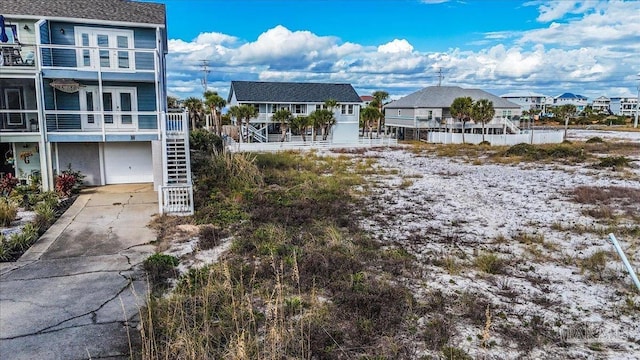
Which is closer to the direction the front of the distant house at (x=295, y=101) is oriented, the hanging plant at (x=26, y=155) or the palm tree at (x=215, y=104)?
the hanging plant

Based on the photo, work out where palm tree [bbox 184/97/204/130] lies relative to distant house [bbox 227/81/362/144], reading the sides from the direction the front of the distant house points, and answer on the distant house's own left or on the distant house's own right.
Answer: on the distant house's own right

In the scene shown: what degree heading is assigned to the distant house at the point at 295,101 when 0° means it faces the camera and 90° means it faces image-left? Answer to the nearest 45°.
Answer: approximately 0°

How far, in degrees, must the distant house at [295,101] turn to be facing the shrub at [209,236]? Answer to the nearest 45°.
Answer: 0° — it already faces it

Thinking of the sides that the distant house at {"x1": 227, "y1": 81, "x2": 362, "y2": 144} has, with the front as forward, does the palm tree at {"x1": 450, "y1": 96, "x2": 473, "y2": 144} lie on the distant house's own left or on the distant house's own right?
on the distant house's own left

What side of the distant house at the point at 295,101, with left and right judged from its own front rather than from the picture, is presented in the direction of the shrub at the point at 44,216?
front

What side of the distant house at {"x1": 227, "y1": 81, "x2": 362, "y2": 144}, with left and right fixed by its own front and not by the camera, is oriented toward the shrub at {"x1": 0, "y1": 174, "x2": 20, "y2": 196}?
front

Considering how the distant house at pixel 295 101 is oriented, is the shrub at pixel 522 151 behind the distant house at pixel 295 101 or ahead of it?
ahead

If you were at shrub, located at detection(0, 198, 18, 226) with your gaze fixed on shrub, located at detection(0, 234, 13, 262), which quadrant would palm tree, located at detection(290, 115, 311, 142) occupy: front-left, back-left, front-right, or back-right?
back-left

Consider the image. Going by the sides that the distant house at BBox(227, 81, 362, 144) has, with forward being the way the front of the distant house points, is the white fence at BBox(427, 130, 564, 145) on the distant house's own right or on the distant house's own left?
on the distant house's own left

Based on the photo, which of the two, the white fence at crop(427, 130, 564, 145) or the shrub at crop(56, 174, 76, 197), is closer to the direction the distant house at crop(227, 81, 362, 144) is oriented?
the shrub

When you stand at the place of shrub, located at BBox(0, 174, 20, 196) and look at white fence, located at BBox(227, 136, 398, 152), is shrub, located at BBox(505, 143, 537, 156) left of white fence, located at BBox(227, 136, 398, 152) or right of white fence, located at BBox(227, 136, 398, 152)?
right

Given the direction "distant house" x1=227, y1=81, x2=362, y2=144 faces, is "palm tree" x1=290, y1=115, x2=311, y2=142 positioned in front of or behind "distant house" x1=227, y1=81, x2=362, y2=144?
in front

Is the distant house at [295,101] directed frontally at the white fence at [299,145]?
yes
